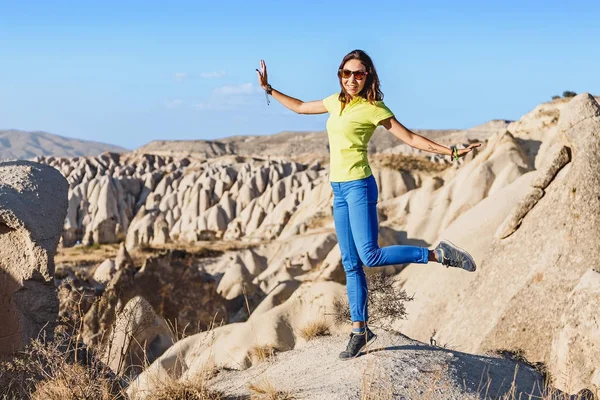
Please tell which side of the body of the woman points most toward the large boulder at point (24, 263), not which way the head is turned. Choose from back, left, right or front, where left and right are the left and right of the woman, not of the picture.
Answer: right

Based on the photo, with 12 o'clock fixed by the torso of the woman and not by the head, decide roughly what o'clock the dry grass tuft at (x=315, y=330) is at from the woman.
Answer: The dry grass tuft is roughly at 4 o'clock from the woman.

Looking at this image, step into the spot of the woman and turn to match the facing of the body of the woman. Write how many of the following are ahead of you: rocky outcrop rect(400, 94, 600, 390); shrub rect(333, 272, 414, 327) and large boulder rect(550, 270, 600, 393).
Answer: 0

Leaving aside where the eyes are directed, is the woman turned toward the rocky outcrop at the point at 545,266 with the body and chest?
no

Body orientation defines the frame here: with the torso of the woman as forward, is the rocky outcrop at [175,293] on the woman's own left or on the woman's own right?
on the woman's own right

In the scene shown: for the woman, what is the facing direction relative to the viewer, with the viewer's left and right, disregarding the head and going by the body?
facing the viewer and to the left of the viewer

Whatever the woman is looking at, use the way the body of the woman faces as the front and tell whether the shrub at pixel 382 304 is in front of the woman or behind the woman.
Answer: behind

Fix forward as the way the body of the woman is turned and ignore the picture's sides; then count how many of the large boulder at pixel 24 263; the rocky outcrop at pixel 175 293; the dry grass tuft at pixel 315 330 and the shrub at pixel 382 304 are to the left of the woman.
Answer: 0
